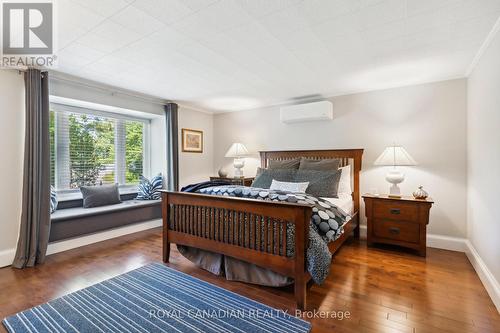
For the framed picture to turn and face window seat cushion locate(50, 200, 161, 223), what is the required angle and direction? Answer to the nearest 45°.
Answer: approximately 90° to its right

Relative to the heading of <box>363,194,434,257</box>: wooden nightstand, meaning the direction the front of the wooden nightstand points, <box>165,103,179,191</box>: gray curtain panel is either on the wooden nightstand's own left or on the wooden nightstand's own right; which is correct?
on the wooden nightstand's own right

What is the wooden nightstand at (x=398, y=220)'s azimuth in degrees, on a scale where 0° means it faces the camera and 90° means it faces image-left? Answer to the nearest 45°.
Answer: approximately 0°

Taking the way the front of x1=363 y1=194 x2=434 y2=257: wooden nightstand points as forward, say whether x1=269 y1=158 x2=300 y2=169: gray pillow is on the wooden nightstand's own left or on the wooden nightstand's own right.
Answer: on the wooden nightstand's own right

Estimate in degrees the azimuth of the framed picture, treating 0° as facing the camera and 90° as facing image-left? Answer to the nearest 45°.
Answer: approximately 315°

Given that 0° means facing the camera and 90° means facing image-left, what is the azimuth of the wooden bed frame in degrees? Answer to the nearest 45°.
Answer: approximately 45°
